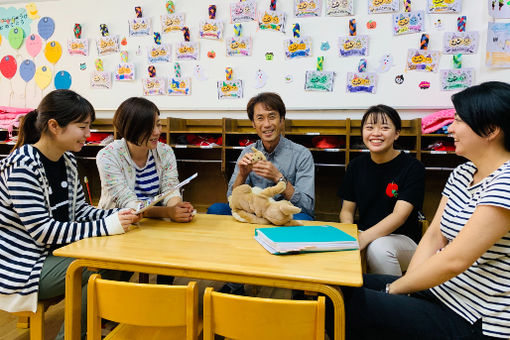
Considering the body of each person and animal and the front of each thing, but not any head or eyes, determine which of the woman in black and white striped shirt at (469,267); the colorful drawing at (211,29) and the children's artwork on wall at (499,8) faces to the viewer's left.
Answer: the woman in black and white striped shirt

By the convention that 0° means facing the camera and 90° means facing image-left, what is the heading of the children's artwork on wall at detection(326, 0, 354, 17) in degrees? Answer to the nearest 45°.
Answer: approximately 0°

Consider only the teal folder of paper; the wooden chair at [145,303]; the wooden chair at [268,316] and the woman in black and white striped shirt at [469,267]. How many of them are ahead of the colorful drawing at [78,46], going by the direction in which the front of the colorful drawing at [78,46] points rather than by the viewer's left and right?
4

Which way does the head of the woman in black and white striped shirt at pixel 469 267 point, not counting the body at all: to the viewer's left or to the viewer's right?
to the viewer's left

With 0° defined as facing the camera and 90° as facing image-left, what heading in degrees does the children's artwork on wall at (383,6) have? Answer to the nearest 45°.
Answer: approximately 0°
